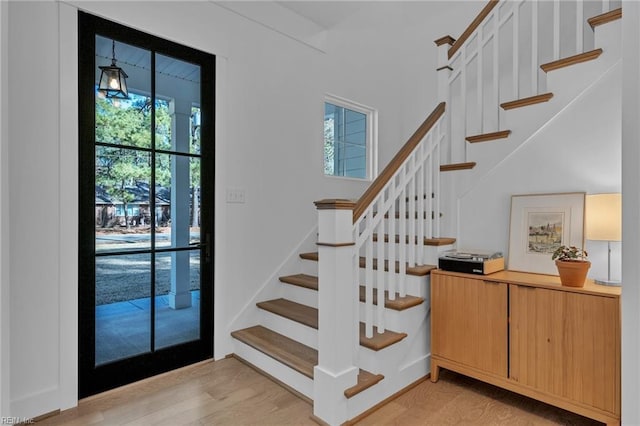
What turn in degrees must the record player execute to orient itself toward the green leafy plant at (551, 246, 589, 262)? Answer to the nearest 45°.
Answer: approximately 135° to its left

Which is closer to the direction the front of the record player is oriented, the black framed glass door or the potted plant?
the black framed glass door

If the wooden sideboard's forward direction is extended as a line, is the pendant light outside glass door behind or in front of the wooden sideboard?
in front

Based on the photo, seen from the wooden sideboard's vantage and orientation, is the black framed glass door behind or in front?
in front

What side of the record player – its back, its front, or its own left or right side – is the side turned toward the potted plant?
left

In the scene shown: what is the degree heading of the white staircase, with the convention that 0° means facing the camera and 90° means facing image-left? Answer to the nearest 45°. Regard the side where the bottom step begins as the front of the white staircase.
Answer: approximately 45°

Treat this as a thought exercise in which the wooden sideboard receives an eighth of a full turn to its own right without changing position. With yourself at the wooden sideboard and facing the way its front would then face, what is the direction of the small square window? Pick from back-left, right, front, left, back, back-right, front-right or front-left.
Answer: front-right

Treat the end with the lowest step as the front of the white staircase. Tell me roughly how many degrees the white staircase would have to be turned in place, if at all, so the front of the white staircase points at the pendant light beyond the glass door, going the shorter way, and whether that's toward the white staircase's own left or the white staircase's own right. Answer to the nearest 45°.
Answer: approximately 45° to the white staircase's own right

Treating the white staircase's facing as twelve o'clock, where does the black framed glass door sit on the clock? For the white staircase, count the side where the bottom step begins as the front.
The black framed glass door is roughly at 1 o'clock from the white staircase.

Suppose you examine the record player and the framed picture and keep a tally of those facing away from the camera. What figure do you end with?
0

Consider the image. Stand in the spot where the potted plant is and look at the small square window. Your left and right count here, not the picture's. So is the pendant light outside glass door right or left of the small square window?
left
